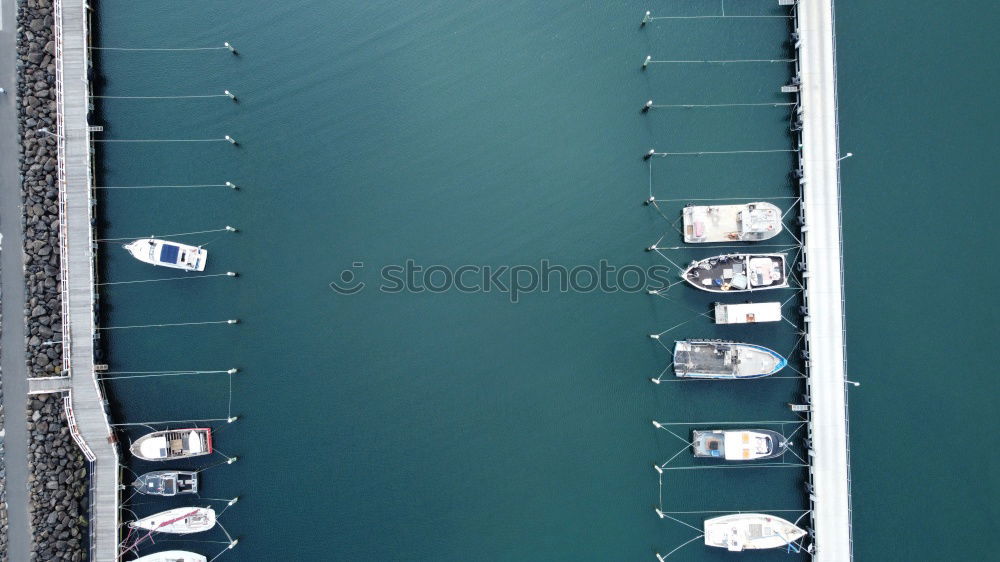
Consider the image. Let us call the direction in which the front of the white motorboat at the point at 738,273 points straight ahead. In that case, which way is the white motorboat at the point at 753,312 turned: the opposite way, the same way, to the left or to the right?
the opposite way

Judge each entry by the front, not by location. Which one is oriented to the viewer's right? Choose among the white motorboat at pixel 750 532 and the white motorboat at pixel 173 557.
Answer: the white motorboat at pixel 750 532

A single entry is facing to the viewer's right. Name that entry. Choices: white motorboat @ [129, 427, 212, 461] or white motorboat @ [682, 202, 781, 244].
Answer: white motorboat @ [682, 202, 781, 244]

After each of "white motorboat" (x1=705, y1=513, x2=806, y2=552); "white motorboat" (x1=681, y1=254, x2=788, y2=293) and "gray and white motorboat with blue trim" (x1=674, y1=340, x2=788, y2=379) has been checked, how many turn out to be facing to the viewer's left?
1

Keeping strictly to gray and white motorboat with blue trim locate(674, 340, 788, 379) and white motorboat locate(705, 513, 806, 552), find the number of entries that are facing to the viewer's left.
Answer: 0

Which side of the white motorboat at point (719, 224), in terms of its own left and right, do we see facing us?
right

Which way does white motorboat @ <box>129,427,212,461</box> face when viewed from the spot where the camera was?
facing to the left of the viewer

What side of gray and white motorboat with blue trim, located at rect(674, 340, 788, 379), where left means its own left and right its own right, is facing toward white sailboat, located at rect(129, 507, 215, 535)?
back

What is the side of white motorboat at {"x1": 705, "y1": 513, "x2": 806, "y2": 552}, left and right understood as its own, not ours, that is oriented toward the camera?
right

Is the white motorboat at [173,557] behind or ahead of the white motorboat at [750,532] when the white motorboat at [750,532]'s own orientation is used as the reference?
behind

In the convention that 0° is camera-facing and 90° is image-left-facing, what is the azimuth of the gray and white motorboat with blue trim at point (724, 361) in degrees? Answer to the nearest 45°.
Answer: approximately 270°

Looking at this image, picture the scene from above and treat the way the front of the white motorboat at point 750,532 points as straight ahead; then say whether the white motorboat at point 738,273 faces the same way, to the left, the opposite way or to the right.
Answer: the opposite way

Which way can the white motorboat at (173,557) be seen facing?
to the viewer's left
